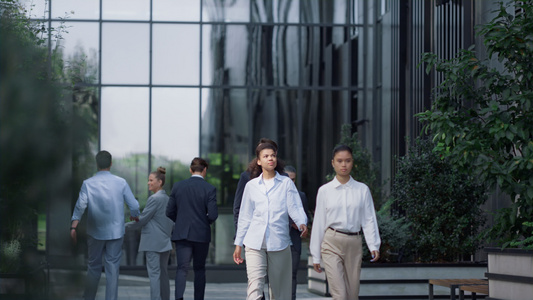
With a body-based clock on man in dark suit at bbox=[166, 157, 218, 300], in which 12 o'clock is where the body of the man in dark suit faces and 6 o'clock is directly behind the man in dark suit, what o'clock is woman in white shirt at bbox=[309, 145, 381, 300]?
The woman in white shirt is roughly at 5 o'clock from the man in dark suit.

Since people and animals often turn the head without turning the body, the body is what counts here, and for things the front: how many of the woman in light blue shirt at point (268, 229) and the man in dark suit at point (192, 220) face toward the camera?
1

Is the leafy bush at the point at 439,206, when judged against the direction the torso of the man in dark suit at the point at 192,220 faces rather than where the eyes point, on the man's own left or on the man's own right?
on the man's own right

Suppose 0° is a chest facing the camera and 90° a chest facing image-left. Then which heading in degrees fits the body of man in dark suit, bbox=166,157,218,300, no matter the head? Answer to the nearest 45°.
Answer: approximately 180°

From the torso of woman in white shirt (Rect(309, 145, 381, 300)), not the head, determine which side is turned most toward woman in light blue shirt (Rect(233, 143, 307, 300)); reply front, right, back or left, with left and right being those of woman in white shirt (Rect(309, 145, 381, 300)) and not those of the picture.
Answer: right

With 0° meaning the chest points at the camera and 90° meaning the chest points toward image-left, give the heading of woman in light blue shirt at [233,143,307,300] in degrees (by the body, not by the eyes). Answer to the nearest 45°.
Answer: approximately 0°

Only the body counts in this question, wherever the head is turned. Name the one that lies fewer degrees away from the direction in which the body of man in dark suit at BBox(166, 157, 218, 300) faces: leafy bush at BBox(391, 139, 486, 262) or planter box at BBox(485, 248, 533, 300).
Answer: the leafy bush

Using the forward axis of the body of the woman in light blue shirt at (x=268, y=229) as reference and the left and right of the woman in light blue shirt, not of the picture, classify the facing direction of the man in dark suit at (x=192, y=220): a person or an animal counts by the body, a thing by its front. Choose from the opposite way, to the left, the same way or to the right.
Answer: the opposite way
